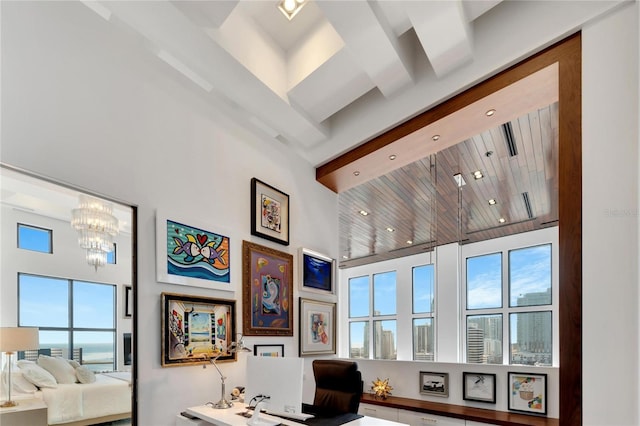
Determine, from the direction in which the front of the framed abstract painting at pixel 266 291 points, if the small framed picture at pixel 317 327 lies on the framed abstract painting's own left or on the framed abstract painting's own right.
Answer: on the framed abstract painting's own left

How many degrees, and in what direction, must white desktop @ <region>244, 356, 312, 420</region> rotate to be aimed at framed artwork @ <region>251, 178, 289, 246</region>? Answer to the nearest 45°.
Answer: approximately 45° to its left

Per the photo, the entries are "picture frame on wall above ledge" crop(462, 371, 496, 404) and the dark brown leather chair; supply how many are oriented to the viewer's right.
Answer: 0

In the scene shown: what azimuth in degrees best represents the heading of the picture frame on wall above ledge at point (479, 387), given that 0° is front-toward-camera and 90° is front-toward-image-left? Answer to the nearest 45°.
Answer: approximately 45°

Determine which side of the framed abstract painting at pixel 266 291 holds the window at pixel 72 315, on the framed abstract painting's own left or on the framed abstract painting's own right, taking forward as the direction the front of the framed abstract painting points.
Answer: on the framed abstract painting's own right

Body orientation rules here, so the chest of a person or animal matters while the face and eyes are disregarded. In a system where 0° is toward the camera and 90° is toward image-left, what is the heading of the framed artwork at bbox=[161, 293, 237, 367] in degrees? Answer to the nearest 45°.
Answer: approximately 315°

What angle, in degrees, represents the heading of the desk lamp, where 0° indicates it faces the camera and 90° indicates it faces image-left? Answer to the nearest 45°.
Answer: approximately 270°

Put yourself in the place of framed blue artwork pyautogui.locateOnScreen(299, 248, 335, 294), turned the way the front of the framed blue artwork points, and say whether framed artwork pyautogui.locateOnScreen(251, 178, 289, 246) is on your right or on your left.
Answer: on your right
